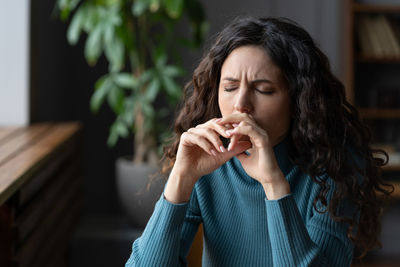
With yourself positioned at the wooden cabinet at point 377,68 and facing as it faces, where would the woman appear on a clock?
The woman is roughly at 12 o'clock from the wooden cabinet.

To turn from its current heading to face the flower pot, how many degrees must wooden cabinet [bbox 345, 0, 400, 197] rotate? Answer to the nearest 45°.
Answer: approximately 45° to its right

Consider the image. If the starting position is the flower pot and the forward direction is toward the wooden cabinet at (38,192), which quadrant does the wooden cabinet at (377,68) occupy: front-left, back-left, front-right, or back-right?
back-left

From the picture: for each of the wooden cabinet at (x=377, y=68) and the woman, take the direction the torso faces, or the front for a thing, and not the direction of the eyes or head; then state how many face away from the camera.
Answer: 0

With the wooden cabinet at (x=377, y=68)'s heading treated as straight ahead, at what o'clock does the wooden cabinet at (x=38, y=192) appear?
the wooden cabinet at (x=38, y=192) is roughly at 1 o'clock from the wooden cabinet at (x=377, y=68).

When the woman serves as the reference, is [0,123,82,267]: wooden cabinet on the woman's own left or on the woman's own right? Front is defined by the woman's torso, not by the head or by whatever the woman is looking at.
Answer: on the woman's own right

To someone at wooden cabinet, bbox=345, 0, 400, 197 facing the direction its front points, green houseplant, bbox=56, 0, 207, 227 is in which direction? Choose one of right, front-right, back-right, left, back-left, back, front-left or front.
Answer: front-right

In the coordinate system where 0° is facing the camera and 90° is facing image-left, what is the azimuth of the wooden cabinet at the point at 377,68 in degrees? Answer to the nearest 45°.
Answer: approximately 0°
